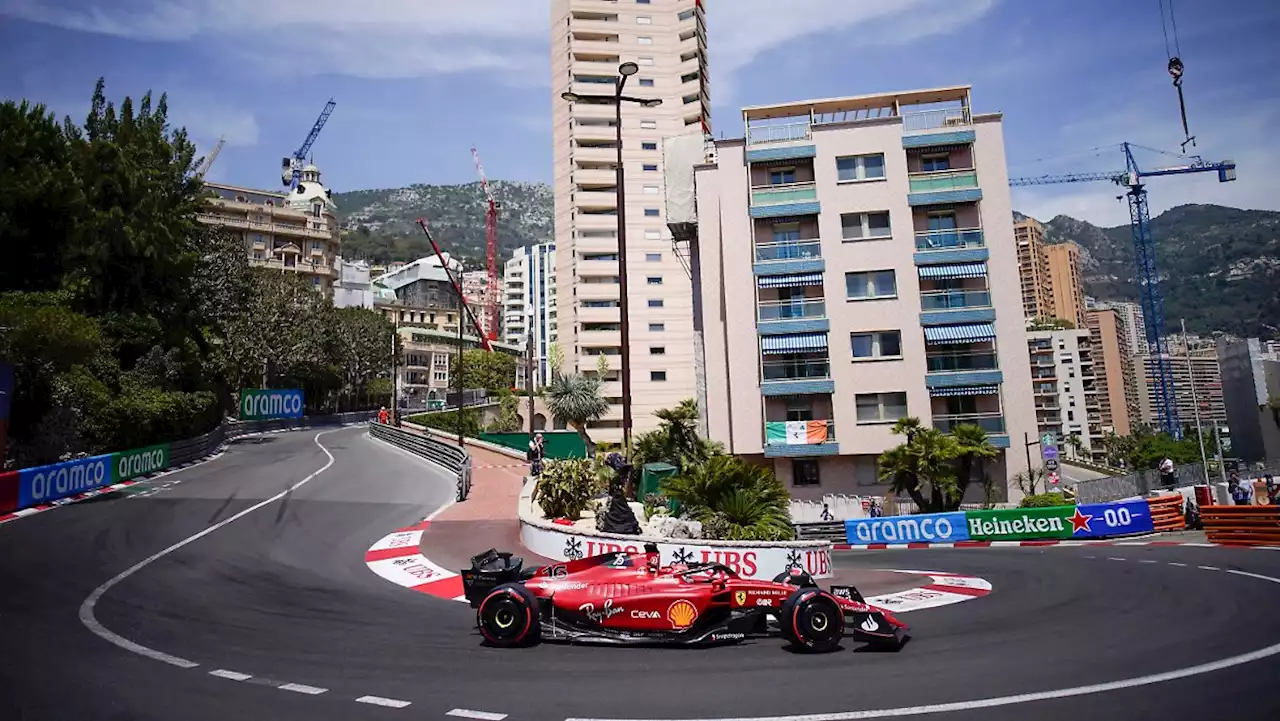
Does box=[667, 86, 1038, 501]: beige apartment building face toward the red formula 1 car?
yes

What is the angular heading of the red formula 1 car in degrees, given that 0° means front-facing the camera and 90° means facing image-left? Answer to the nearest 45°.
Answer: approximately 270°

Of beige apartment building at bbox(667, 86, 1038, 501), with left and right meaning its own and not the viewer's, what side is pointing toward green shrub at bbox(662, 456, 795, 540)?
front

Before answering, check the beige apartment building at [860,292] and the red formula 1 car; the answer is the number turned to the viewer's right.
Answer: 1

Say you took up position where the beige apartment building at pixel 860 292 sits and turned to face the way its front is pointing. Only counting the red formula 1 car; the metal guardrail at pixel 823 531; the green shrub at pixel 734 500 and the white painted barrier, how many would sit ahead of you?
4

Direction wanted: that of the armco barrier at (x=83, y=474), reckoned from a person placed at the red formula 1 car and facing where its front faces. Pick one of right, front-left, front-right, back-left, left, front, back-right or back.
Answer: back-left

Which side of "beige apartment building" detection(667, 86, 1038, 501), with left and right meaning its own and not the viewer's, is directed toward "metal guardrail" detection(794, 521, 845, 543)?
front

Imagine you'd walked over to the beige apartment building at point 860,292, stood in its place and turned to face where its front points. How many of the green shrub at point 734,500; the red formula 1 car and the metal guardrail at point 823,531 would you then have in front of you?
3

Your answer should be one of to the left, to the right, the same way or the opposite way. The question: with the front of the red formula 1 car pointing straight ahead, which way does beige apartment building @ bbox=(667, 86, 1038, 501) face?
to the right

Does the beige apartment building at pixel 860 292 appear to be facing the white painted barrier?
yes

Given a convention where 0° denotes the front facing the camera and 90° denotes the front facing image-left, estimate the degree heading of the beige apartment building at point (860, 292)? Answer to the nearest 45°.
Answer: approximately 0°

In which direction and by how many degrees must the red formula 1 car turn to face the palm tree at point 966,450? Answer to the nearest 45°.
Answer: approximately 45° to its left

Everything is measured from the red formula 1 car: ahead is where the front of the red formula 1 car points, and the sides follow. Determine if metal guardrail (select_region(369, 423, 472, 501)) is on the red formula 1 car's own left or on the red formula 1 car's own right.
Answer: on the red formula 1 car's own left
